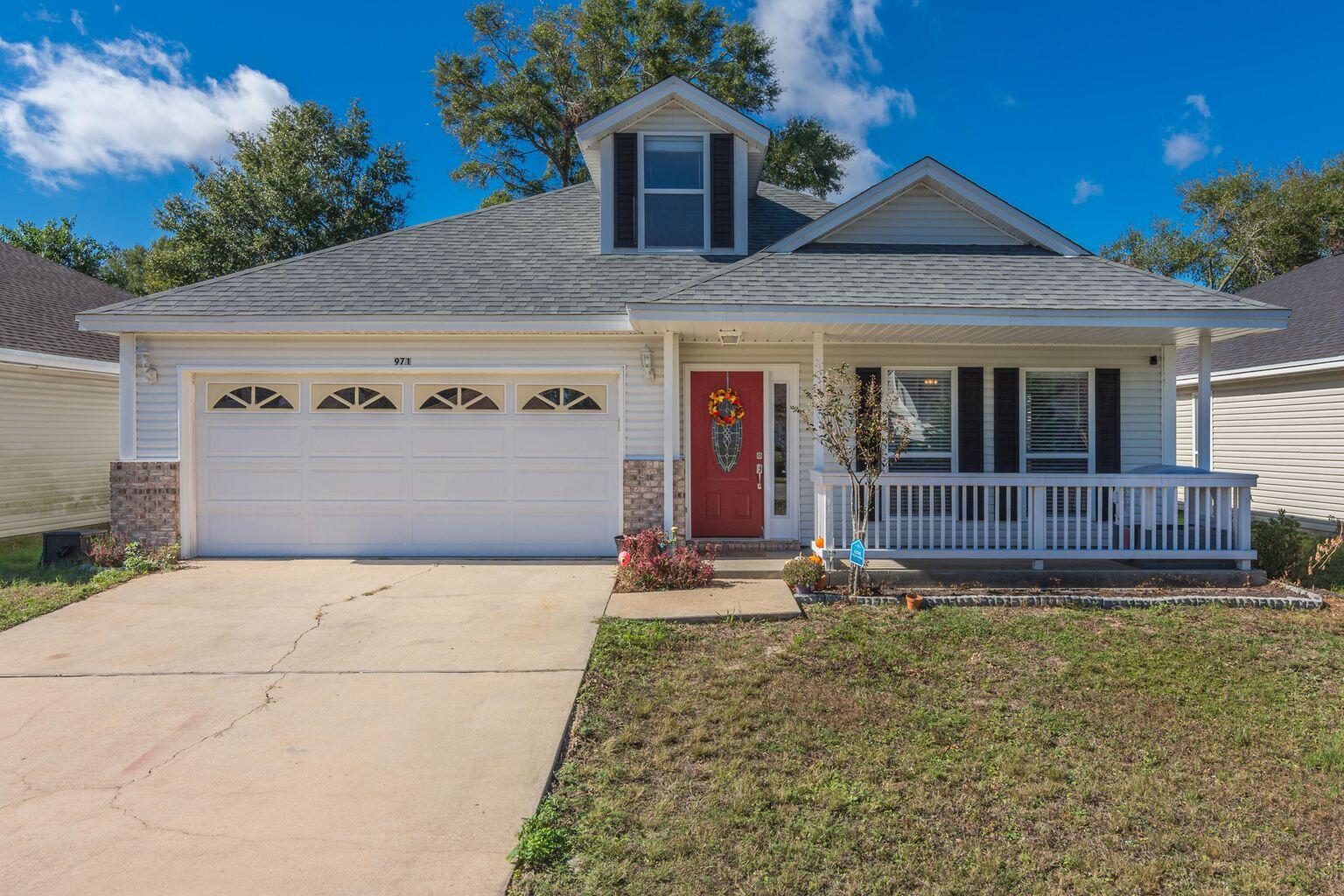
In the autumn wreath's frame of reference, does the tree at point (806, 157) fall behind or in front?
behind

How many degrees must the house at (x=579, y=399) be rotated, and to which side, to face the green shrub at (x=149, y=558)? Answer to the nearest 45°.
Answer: approximately 90° to its right

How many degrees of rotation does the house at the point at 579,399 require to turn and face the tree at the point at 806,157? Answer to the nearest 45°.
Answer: approximately 180°

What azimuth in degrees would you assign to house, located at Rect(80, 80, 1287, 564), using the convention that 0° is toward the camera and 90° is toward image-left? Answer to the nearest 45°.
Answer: approximately 0°

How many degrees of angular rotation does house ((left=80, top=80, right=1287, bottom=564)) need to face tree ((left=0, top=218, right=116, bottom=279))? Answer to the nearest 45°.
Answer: approximately 135° to its right

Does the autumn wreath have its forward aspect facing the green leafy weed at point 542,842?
yes

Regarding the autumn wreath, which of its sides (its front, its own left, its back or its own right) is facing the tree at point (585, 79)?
back

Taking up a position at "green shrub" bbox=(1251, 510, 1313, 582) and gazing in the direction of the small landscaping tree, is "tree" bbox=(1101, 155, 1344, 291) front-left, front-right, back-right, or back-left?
back-right

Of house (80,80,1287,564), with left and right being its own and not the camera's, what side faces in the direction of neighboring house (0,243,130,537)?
right

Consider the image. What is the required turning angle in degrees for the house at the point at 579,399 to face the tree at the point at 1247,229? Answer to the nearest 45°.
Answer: approximately 135° to its left

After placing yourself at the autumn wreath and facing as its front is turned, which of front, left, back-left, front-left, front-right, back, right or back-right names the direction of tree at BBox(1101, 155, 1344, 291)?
back-left
